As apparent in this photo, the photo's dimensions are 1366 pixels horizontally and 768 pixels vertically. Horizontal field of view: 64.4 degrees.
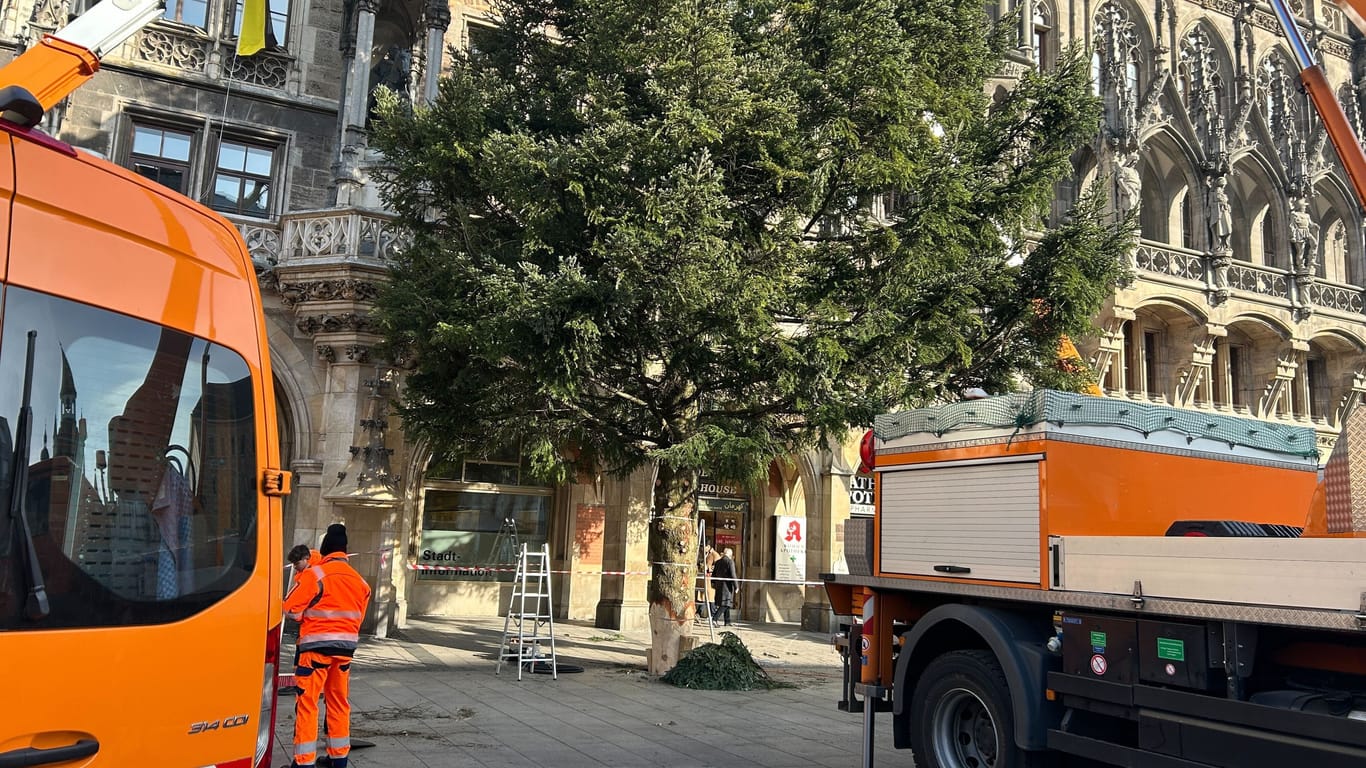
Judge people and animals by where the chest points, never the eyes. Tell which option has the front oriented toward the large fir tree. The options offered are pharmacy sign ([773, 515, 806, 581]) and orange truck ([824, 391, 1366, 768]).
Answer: the pharmacy sign

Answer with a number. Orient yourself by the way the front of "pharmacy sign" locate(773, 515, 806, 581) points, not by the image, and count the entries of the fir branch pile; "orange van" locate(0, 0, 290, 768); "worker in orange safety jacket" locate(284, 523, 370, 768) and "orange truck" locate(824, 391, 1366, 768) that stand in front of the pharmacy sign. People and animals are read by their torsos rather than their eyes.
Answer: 4

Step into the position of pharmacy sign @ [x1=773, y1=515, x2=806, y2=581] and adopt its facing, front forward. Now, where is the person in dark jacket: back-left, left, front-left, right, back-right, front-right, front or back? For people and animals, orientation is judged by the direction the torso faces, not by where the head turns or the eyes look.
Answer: front-right

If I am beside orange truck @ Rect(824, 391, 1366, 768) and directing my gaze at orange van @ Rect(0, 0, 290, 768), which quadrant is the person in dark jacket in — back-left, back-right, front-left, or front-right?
back-right

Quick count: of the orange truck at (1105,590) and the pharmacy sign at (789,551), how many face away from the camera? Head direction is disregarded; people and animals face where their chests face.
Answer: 0

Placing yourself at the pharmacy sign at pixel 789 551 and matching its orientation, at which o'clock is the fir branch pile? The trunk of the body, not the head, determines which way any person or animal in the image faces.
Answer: The fir branch pile is roughly at 12 o'clock from the pharmacy sign.

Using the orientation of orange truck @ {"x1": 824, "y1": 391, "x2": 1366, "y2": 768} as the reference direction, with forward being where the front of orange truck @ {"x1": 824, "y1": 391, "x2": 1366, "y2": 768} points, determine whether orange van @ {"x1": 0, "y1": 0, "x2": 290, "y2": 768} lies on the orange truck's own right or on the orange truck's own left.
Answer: on the orange truck's own right

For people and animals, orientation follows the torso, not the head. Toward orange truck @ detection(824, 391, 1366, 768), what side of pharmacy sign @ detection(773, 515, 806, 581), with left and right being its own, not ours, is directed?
front

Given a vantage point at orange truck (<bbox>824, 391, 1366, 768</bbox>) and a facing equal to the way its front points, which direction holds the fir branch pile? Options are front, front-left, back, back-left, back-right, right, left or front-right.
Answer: back

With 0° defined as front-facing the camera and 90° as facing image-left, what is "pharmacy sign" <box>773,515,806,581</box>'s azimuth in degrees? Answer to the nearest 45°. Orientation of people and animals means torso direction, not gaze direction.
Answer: approximately 0°

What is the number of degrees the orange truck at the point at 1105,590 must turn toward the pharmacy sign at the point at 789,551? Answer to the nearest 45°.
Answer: approximately 135° to its left

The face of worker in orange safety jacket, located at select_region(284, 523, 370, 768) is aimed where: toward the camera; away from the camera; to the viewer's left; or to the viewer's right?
away from the camera

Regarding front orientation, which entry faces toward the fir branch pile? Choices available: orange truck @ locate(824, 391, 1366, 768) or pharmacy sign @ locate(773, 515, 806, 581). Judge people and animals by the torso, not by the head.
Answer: the pharmacy sign

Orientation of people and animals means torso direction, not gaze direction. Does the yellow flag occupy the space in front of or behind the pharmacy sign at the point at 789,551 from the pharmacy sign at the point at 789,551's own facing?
in front

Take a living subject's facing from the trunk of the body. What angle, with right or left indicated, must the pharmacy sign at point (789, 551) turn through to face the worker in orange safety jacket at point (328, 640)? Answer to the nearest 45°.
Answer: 0° — it already faces them

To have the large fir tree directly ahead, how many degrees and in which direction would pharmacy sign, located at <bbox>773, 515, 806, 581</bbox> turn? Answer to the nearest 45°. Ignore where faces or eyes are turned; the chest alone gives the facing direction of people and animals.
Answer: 0° — it already faces it
